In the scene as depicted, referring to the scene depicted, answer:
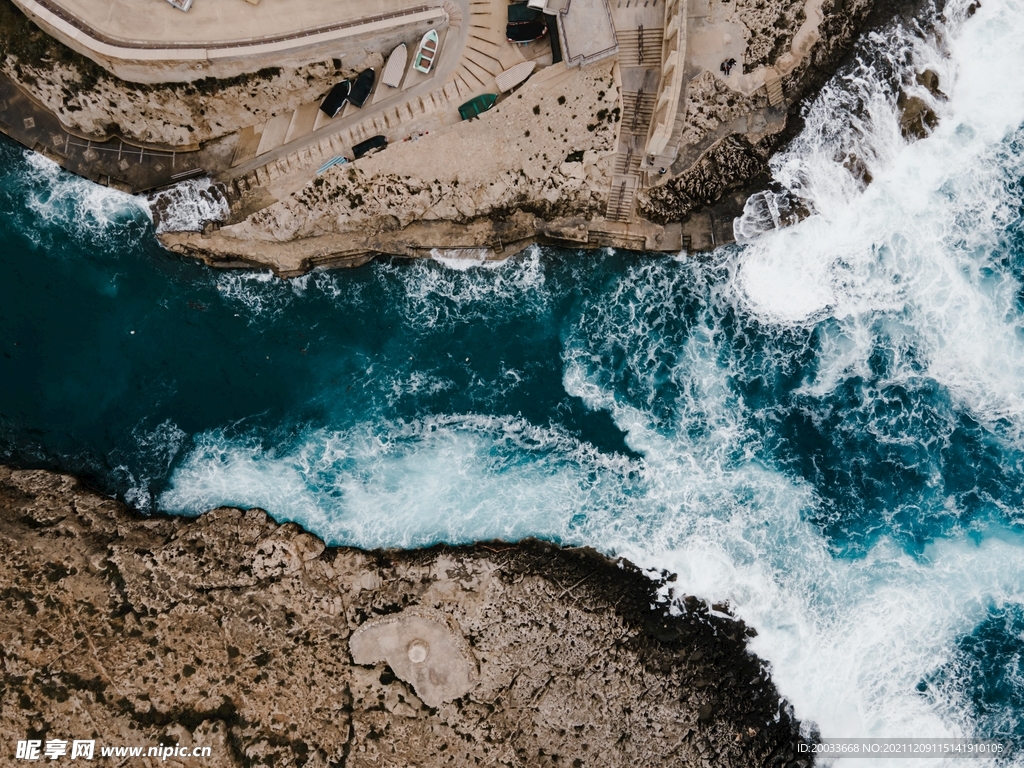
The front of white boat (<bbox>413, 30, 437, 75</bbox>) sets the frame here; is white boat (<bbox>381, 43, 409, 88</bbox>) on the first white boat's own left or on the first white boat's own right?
on the first white boat's own left

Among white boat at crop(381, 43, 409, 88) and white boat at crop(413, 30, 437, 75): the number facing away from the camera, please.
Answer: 2

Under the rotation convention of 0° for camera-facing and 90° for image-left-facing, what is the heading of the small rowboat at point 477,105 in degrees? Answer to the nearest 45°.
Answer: approximately 225°

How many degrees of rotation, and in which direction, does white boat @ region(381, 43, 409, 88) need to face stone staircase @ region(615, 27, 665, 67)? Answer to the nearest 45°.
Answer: approximately 90° to its right

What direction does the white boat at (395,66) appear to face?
away from the camera

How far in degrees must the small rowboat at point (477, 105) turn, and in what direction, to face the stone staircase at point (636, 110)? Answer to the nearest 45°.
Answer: approximately 45° to its right

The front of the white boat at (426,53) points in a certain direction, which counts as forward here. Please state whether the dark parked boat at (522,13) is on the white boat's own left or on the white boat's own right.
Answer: on the white boat's own right

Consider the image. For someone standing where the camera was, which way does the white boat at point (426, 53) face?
facing away from the viewer
